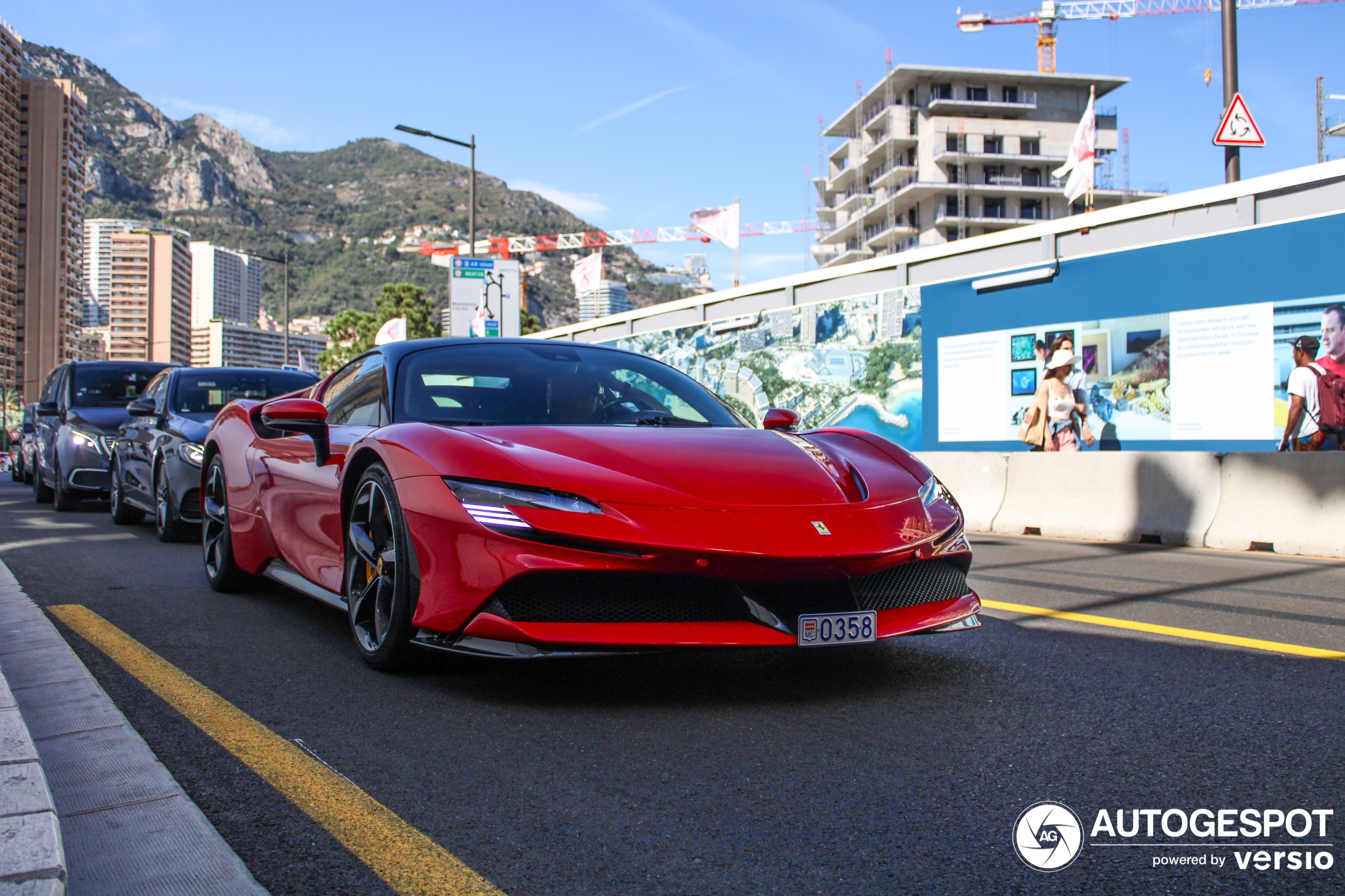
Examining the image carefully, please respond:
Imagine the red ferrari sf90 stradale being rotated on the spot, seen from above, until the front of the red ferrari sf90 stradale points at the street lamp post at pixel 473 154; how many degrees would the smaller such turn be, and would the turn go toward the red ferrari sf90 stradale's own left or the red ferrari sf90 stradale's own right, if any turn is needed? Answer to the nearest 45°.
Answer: approximately 135° to the red ferrari sf90 stradale's own left

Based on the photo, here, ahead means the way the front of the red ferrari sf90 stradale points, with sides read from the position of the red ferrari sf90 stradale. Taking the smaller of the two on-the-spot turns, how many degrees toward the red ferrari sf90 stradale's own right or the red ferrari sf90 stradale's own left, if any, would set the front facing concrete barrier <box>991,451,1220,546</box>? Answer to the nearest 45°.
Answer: approximately 90° to the red ferrari sf90 stradale's own left

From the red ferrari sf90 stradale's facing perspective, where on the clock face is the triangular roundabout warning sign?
The triangular roundabout warning sign is roughly at 9 o'clock from the red ferrari sf90 stradale.

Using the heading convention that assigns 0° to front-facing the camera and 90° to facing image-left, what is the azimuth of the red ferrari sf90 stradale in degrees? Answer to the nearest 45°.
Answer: approximately 315°

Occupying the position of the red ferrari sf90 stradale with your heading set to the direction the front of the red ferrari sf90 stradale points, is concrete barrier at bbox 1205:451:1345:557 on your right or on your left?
on your left

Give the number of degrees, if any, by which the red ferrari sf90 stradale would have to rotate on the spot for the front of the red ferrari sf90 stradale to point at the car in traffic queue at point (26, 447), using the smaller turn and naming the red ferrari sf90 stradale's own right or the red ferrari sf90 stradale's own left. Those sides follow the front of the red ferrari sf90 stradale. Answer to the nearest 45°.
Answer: approximately 180°

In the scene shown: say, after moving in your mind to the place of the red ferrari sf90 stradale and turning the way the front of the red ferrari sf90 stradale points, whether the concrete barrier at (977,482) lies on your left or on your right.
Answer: on your left

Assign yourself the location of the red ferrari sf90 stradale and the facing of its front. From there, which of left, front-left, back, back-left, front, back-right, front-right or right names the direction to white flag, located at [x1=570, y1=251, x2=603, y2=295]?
back-left

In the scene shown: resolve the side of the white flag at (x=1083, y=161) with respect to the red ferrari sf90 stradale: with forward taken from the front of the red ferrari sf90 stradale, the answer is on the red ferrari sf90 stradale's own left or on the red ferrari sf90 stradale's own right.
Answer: on the red ferrari sf90 stradale's own left
